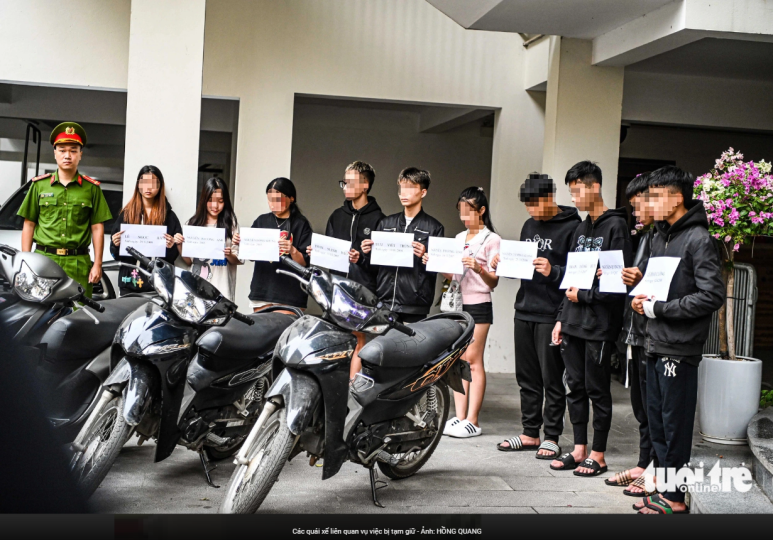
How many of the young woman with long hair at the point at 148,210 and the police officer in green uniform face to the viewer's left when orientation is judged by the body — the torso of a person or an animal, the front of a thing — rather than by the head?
0

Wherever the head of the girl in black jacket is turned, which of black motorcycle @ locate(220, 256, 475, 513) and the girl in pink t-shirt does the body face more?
the black motorcycle

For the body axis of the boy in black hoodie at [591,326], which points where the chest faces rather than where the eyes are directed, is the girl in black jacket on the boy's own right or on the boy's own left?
on the boy's own right

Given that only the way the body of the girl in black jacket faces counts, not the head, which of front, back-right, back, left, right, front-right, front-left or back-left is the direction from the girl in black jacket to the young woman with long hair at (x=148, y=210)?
front-right

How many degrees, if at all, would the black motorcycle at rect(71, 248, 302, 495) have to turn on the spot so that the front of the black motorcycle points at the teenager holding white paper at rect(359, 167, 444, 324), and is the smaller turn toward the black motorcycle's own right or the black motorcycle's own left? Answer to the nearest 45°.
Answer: approximately 180°

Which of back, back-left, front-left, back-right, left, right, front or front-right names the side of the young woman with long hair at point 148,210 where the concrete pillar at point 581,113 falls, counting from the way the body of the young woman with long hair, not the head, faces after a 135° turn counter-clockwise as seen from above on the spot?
front-right
